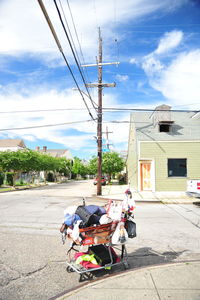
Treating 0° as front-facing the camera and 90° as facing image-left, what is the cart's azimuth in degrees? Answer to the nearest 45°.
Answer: approximately 45°

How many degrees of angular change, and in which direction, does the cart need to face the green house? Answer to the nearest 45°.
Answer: approximately 135° to its right

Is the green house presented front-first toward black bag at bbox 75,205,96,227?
yes

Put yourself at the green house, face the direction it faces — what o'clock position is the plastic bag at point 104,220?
The plastic bag is roughly at 12 o'clock from the green house.

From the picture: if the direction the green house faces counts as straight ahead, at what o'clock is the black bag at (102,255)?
The black bag is roughly at 12 o'clock from the green house.

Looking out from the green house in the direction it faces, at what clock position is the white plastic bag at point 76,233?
The white plastic bag is roughly at 12 o'clock from the green house.

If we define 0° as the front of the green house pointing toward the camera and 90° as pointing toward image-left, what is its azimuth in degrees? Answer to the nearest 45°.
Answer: approximately 0°
